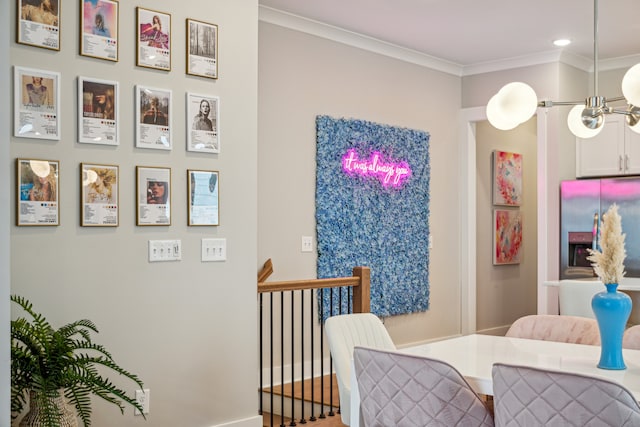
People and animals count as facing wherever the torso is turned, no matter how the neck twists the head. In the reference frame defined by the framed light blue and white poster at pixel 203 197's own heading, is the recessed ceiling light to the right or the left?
on its left

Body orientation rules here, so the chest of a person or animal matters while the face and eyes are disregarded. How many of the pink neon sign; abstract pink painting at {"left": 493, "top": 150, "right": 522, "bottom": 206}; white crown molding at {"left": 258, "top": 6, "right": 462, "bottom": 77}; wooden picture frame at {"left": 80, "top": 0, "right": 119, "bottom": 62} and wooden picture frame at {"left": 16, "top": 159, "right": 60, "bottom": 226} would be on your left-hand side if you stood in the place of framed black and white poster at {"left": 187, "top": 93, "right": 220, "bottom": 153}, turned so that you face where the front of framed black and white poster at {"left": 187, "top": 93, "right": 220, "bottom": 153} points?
3

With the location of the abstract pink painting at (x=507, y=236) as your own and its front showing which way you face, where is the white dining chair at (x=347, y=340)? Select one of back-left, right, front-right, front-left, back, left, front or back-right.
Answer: front-right

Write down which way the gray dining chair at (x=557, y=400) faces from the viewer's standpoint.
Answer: facing away from the viewer and to the right of the viewer
